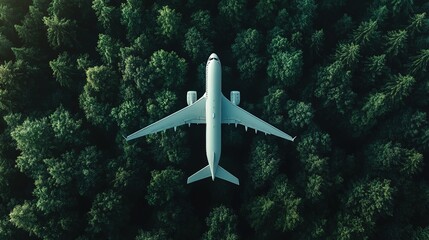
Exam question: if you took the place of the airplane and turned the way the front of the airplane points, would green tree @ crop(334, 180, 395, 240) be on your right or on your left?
on your right

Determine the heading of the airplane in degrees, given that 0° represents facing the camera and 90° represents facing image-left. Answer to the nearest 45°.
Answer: approximately 180°

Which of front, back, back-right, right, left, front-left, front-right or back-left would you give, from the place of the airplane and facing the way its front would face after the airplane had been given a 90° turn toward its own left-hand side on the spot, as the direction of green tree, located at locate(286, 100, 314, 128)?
back

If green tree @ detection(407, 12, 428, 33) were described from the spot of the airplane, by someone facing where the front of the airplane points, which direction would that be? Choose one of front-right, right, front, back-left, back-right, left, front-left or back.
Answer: right

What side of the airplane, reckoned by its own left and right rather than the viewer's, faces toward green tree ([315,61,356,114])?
right

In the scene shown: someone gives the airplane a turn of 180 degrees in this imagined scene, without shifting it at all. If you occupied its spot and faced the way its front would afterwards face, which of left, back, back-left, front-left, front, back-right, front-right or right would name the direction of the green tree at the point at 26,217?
right

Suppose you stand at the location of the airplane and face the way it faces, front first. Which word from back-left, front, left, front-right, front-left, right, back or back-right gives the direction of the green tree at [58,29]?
left

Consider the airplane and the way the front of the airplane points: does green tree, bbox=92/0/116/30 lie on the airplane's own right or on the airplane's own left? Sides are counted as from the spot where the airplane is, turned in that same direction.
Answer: on the airplane's own left

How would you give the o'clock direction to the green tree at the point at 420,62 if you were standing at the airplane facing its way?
The green tree is roughly at 3 o'clock from the airplane.

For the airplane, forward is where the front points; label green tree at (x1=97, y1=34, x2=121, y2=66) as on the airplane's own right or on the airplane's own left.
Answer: on the airplane's own left

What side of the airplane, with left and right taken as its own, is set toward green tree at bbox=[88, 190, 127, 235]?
left

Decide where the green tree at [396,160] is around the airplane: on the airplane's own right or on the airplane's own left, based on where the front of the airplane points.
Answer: on the airplane's own right
